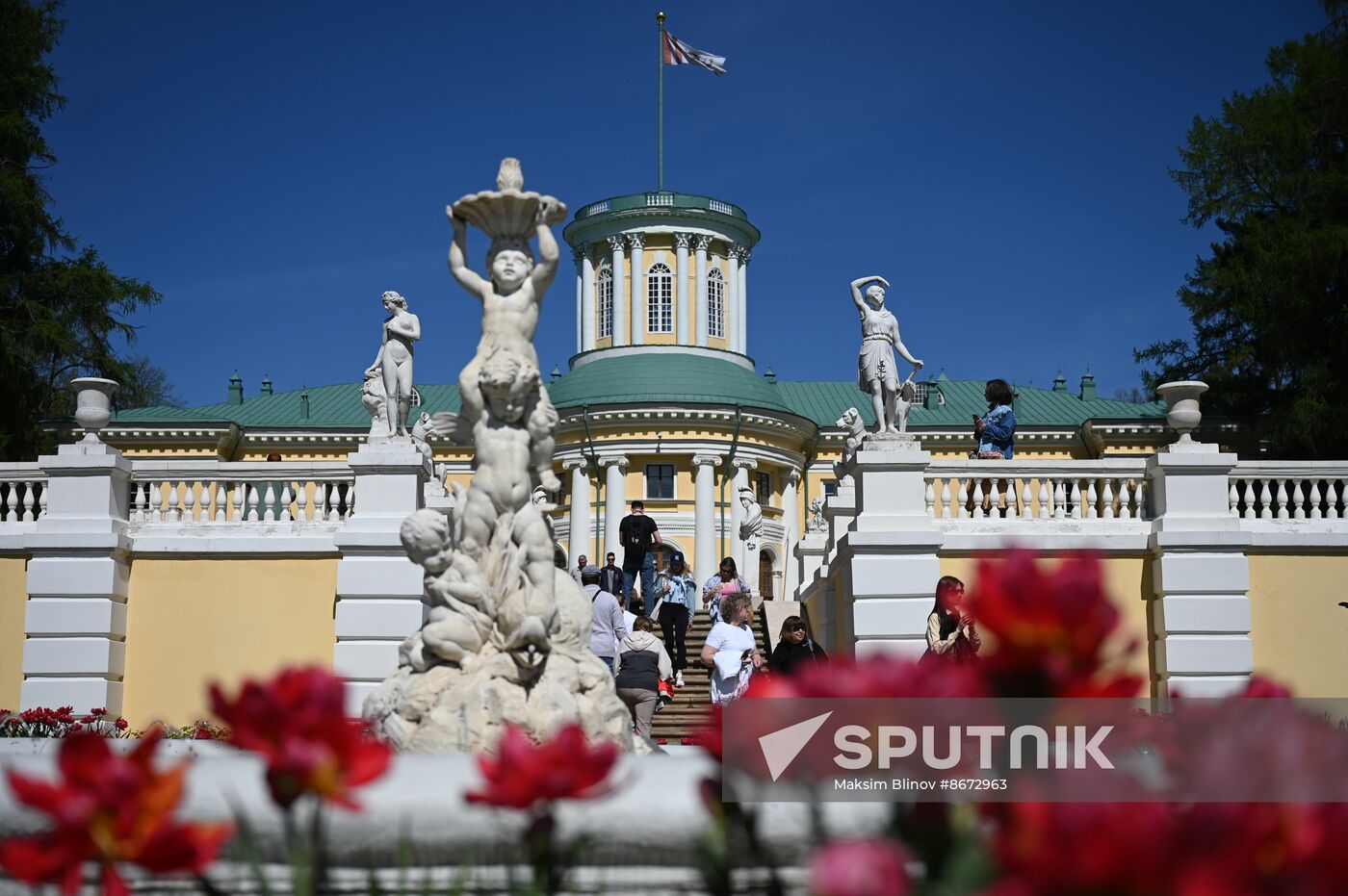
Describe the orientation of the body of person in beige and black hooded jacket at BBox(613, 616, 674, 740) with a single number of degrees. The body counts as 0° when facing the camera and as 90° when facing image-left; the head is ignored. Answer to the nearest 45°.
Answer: approximately 180°

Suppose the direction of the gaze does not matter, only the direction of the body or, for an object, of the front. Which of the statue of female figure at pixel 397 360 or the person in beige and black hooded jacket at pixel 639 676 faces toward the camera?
the statue of female figure

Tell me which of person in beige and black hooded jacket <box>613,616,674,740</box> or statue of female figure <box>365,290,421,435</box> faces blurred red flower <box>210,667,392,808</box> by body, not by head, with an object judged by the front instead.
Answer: the statue of female figure

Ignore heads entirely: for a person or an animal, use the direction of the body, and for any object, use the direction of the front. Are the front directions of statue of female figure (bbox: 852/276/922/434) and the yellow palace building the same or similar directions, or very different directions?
same or similar directions

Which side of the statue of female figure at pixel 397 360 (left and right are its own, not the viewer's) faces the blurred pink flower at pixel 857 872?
front

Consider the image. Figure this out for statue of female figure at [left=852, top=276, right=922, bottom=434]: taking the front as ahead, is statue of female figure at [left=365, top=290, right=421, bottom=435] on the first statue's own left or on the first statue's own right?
on the first statue's own right

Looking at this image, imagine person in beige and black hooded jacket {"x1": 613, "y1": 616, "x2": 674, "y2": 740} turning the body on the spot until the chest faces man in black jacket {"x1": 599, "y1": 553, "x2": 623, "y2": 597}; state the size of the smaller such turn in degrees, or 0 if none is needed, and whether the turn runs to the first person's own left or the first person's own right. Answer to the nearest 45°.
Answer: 0° — they already face them

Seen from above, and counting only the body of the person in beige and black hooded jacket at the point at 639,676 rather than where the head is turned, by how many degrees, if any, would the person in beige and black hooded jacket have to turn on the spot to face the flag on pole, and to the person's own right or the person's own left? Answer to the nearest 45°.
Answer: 0° — they already face it

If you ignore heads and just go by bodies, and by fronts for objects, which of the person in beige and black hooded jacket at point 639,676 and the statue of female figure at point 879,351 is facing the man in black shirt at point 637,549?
the person in beige and black hooded jacket

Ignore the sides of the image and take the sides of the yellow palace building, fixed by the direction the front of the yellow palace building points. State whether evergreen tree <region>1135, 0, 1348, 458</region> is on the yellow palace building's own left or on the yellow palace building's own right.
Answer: on the yellow palace building's own left

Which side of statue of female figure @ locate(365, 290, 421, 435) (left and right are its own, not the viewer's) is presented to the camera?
front

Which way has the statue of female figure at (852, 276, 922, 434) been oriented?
toward the camera

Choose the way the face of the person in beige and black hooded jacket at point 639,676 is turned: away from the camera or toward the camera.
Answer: away from the camera

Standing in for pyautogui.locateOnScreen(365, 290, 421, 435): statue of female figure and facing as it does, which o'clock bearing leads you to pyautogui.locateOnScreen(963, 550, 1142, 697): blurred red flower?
The blurred red flower is roughly at 12 o'clock from the statue of female figure.

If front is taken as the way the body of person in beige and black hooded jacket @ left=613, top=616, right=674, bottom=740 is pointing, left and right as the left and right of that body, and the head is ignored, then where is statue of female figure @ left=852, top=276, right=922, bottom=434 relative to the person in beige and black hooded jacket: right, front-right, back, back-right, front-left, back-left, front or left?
front-right

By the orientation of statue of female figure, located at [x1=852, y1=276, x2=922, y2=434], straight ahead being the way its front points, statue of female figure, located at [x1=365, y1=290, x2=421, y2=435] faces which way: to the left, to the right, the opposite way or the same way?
the same way

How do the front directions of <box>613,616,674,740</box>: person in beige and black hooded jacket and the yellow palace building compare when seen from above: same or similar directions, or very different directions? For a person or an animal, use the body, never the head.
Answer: very different directions

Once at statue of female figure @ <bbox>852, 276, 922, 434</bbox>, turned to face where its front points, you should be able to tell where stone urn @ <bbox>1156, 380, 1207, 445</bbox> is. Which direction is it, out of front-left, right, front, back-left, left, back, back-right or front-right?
left

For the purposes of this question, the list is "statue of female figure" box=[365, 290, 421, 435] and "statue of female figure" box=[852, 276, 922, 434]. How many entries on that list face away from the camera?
0
